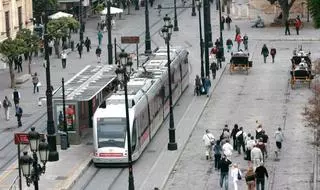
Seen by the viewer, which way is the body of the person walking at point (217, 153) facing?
away from the camera

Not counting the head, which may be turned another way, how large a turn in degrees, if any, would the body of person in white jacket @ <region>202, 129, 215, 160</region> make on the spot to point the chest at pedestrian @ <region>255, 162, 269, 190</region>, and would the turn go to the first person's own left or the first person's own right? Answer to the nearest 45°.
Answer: approximately 180°

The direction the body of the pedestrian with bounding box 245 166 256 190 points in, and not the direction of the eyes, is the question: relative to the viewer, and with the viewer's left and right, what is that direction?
facing away from the viewer

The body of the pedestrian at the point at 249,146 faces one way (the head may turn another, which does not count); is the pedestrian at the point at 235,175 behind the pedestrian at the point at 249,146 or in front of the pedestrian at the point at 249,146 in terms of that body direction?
behind

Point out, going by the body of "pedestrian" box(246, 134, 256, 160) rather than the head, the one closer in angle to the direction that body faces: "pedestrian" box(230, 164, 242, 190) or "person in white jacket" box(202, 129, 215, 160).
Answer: the person in white jacket

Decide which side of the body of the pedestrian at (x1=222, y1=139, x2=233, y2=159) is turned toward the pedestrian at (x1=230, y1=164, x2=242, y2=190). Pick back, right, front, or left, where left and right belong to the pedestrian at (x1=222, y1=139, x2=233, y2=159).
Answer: back

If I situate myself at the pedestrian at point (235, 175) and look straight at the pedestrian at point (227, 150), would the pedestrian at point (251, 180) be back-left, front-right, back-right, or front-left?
back-right

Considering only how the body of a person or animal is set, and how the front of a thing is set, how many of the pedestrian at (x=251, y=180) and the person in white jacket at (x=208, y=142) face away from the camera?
2

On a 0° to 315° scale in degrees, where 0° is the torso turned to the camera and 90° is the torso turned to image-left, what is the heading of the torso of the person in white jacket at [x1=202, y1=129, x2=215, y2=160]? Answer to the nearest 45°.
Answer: approximately 180°

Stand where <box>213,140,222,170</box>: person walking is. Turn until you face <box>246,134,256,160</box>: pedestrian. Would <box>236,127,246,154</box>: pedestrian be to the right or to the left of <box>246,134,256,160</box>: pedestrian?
left

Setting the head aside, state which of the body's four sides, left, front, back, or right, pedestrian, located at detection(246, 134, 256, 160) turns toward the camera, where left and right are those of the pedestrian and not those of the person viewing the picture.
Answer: back

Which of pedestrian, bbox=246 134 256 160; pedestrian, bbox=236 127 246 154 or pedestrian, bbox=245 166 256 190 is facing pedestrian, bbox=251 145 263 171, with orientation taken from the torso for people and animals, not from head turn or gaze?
pedestrian, bbox=245 166 256 190

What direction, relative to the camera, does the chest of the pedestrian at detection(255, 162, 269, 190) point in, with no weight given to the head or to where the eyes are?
away from the camera

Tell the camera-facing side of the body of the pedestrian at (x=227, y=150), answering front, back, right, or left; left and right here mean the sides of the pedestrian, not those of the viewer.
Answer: back

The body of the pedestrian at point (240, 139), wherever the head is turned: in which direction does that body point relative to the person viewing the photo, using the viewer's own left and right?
facing away from the viewer
